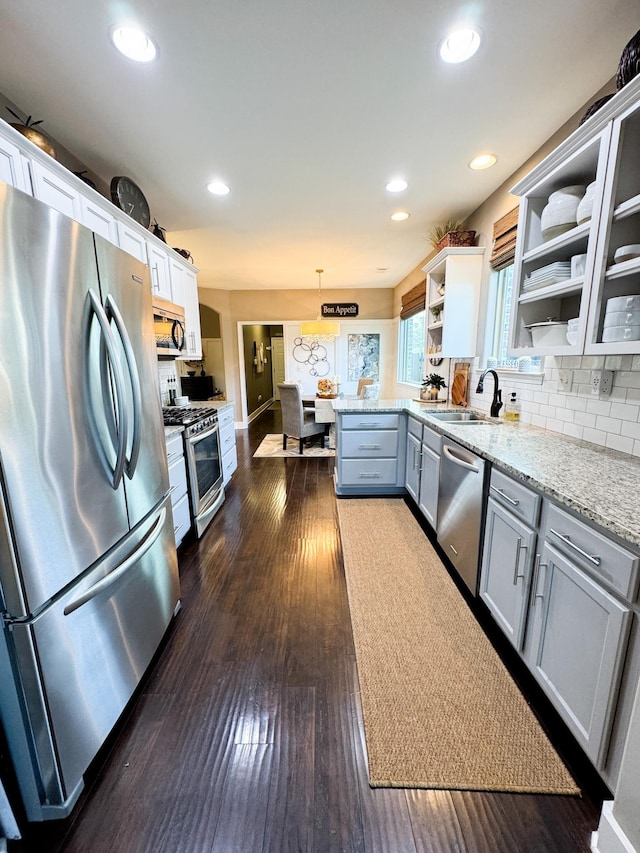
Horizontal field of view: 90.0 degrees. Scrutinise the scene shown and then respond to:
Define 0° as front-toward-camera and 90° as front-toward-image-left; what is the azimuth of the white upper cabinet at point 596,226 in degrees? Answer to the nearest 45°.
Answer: approximately 45°

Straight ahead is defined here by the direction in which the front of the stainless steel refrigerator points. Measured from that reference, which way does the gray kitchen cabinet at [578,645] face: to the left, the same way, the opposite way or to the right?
the opposite way

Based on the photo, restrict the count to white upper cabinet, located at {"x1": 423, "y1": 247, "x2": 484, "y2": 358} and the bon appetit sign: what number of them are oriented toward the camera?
1

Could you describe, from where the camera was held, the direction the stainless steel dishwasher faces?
facing the viewer and to the left of the viewer

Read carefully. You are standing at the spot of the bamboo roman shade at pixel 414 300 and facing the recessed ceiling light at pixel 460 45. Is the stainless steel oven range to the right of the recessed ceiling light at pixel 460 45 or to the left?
right

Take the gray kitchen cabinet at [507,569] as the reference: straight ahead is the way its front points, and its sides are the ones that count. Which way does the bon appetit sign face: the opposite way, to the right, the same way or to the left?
to the left

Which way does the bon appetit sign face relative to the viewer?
toward the camera

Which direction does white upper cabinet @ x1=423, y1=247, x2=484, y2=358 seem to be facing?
to the viewer's left

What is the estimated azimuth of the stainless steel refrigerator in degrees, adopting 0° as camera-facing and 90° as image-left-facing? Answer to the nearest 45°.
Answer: approximately 315°

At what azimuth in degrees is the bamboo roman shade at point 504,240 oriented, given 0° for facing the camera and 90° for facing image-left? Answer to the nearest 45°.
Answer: approximately 45°

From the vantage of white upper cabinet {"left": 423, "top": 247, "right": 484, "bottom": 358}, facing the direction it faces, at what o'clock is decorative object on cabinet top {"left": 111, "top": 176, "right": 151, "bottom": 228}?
The decorative object on cabinet top is roughly at 11 o'clock from the white upper cabinet.

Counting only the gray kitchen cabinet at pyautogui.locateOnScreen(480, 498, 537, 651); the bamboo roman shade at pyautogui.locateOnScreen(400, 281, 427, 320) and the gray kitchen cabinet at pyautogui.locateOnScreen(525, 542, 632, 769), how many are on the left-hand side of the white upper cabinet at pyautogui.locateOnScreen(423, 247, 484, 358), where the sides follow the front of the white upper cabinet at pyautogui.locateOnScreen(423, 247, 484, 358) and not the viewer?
2

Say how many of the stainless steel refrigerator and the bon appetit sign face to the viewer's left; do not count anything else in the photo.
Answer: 0

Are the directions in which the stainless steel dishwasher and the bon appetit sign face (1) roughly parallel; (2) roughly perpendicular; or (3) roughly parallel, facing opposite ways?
roughly perpendicular

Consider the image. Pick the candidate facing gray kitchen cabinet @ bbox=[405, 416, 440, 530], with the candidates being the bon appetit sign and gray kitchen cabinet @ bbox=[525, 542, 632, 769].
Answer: the bon appetit sign

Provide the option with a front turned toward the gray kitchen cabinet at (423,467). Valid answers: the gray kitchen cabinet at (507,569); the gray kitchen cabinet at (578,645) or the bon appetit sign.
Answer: the bon appetit sign
